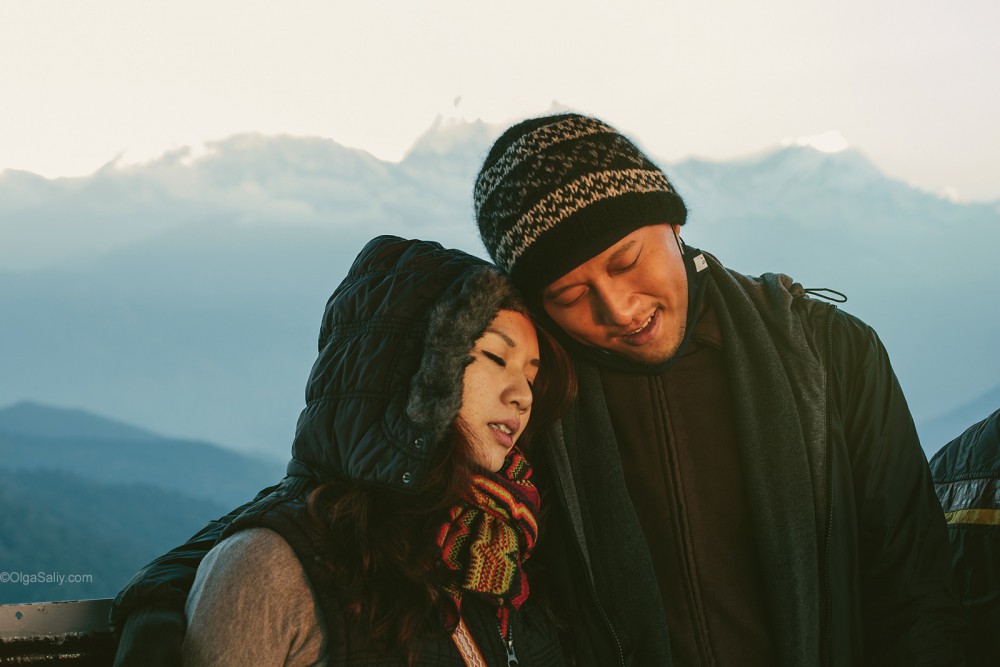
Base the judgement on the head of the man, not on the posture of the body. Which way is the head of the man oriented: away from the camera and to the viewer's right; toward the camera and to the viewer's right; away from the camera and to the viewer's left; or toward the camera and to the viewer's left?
toward the camera and to the viewer's left
